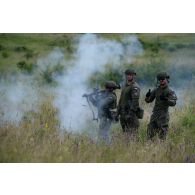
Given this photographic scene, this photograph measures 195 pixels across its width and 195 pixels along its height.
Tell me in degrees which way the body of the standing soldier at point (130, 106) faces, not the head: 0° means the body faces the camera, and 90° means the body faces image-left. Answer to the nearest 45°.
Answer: approximately 45°

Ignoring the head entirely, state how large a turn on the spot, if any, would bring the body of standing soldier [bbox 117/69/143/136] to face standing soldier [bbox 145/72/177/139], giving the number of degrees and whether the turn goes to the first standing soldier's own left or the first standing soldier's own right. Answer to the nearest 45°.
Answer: approximately 135° to the first standing soldier's own left
